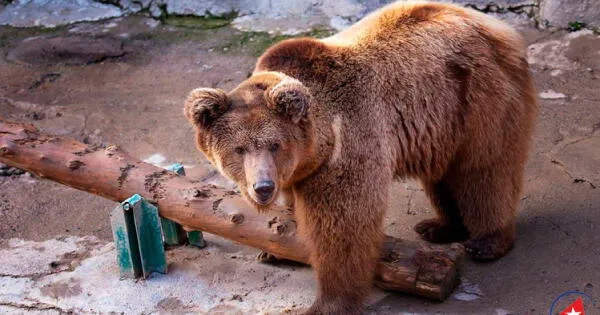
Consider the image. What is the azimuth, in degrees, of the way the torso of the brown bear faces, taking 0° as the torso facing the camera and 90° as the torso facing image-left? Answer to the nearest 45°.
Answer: approximately 45°

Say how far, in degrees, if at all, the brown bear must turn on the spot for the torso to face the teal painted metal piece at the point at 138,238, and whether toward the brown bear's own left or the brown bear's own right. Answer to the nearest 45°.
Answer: approximately 45° to the brown bear's own right

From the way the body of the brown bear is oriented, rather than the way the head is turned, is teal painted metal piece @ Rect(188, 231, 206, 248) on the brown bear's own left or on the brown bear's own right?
on the brown bear's own right
